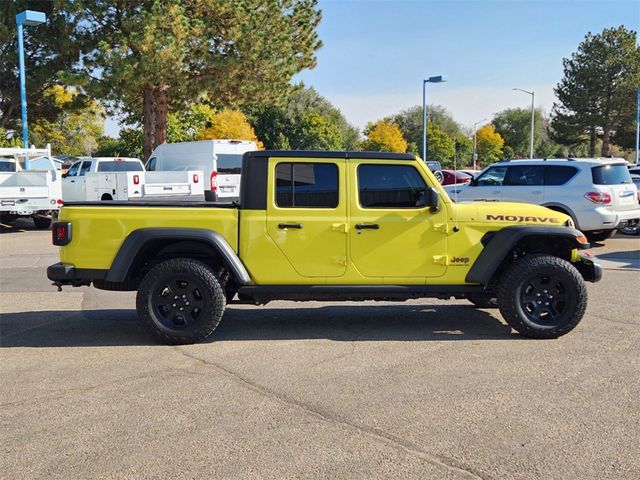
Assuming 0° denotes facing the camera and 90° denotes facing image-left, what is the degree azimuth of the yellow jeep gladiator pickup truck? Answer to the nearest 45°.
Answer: approximately 270°

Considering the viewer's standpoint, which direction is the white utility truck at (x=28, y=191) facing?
facing away from the viewer and to the left of the viewer

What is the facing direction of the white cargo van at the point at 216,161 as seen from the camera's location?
facing away from the viewer and to the left of the viewer

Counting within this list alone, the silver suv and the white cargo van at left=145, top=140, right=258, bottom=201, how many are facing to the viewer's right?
0

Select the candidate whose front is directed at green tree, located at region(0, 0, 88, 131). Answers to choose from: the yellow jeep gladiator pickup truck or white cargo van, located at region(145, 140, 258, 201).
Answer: the white cargo van

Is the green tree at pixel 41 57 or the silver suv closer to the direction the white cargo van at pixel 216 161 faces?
the green tree

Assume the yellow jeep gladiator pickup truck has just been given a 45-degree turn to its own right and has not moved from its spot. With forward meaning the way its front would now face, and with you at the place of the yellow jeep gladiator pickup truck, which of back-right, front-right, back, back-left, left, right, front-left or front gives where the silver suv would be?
left

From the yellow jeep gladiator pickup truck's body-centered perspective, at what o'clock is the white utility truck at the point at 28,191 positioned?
The white utility truck is roughly at 8 o'clock from the yellow jeep gladiator pickup truck.

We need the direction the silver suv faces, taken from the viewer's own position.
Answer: facing away from the viewer and to the left of the viewer

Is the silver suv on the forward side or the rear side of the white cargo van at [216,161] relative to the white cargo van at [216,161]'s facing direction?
on the rear side

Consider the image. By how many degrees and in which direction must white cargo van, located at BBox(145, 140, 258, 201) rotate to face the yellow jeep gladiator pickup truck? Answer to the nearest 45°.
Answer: approximately 135° to its left

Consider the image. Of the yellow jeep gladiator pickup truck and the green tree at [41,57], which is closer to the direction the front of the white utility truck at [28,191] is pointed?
the green tree

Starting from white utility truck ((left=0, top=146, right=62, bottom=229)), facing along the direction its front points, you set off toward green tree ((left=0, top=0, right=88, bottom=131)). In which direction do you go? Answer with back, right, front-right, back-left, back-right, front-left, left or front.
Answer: front-right

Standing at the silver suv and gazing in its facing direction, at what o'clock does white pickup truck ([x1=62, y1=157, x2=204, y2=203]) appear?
The white pickup truck is roughly at 11 o'clock from the silver suv.

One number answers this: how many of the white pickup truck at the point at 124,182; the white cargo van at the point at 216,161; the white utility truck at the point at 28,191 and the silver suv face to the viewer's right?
0
